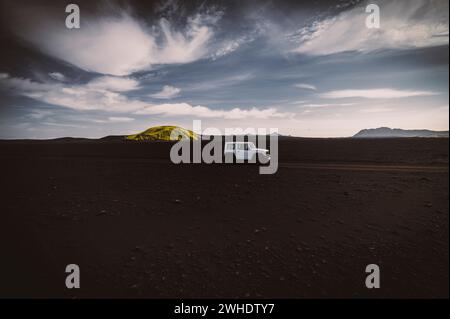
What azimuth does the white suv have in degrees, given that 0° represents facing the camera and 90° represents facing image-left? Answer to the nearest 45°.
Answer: approximately 270°
